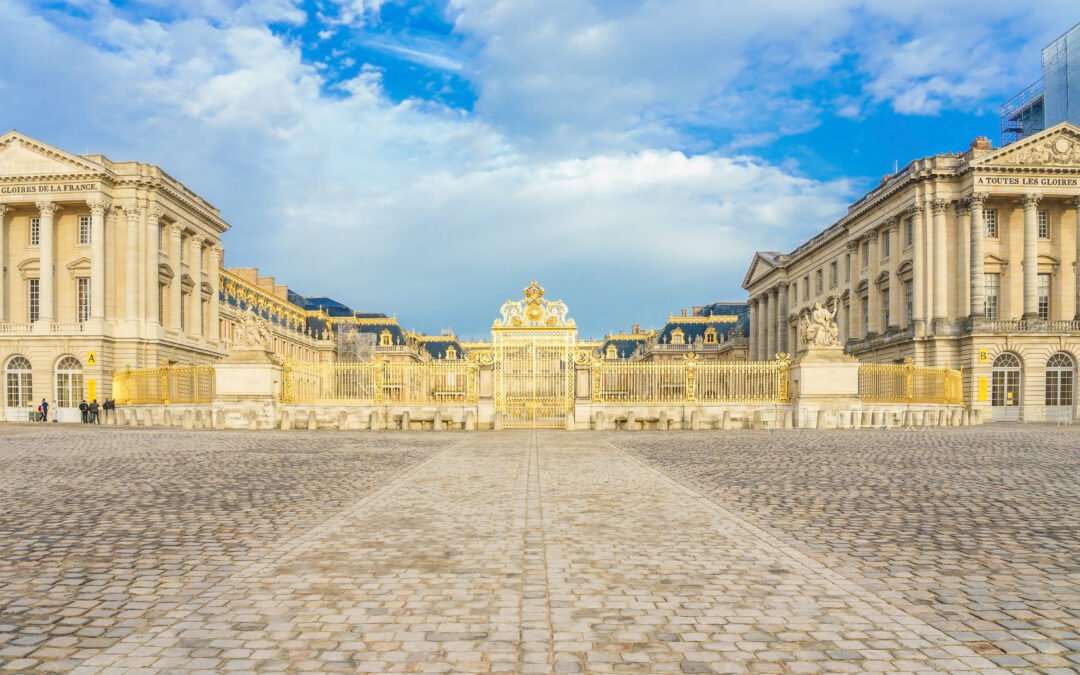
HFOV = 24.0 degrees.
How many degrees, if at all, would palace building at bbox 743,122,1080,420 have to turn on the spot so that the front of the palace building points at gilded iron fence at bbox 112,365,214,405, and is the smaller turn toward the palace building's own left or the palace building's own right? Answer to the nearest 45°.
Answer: approximately 45° to the palace building's own right

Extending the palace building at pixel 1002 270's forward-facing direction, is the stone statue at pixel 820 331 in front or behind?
in front

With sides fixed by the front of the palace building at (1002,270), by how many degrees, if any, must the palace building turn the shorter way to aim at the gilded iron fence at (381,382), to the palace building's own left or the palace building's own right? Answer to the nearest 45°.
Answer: approximately 45° to the palace building's own right

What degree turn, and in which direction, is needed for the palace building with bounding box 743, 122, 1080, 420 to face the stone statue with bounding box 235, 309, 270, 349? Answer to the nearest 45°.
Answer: approximately 45° to its right

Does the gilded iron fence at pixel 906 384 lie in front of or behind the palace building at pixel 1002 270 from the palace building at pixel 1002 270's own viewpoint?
in front
